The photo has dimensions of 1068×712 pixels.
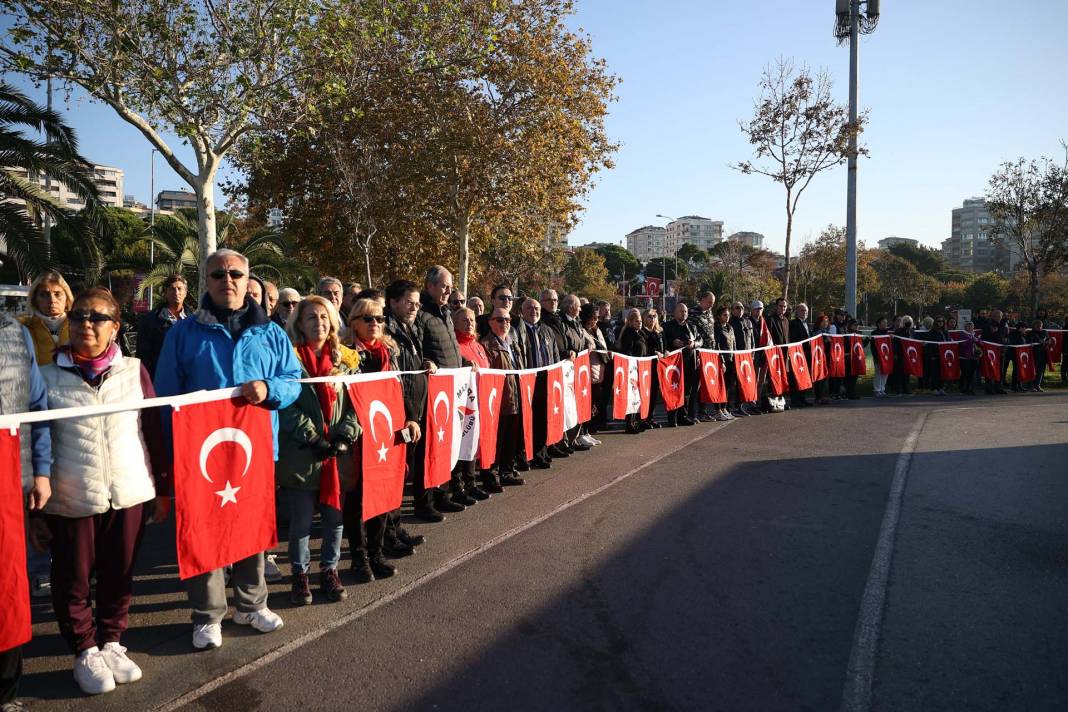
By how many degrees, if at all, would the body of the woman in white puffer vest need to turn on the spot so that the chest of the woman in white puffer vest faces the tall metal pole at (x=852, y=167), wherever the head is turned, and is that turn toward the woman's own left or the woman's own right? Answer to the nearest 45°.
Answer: approximately 135° to the woman's own left

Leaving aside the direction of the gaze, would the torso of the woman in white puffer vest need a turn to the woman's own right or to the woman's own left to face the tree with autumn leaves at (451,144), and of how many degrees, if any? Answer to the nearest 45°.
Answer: approximately 135° to the woman's own left

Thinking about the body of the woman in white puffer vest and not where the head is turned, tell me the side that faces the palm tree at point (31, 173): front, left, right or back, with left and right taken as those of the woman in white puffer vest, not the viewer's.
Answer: back

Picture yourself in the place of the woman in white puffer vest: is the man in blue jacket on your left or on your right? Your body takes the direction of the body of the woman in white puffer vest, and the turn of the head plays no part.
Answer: on your left

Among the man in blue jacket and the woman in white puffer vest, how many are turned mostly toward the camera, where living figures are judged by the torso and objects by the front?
2

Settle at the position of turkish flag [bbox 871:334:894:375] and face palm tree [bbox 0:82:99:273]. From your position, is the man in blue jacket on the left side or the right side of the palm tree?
left

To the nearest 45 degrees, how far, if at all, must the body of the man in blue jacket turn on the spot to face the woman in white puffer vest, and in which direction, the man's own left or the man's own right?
approximately 45° to the man's own right

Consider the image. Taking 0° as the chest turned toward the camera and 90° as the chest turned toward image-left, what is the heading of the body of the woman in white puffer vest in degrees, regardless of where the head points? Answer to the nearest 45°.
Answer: approximately 0°

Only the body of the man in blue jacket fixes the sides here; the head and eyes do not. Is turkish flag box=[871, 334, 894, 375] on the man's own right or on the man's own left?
on the man's own left
